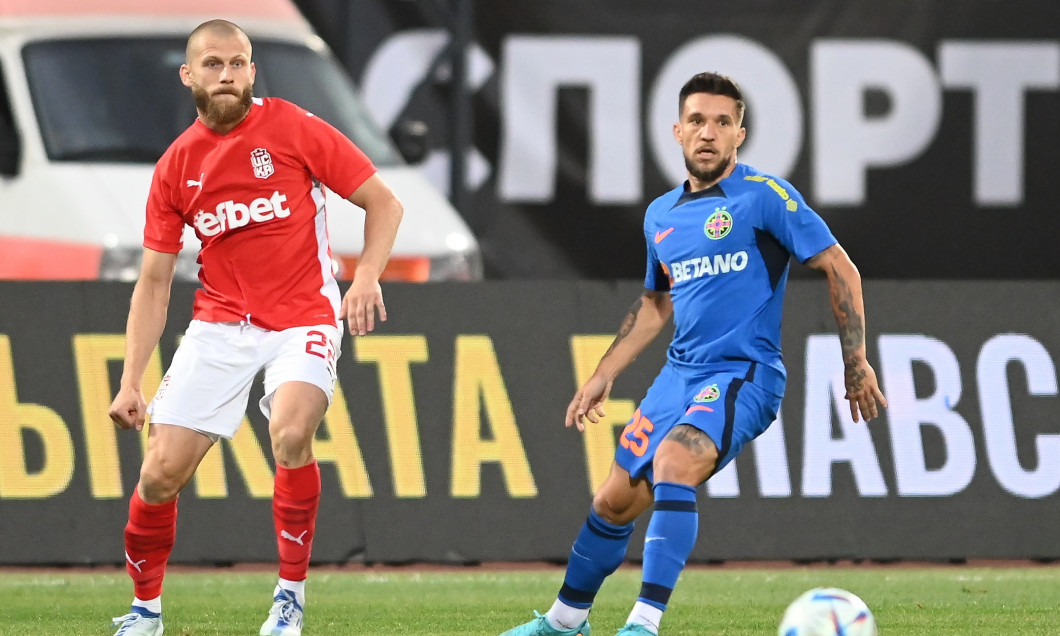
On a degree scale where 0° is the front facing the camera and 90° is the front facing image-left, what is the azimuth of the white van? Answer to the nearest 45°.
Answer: approximately 315°

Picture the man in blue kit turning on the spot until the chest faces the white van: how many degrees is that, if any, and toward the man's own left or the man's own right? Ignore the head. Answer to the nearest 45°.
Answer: approximately 90° to the man's own right

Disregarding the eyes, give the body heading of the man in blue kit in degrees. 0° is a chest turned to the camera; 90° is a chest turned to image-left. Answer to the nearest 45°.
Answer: approximately 45°
